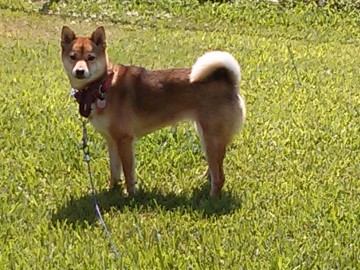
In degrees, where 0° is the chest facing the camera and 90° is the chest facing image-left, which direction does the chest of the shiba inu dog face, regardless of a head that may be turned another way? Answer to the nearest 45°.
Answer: approximately 90°
